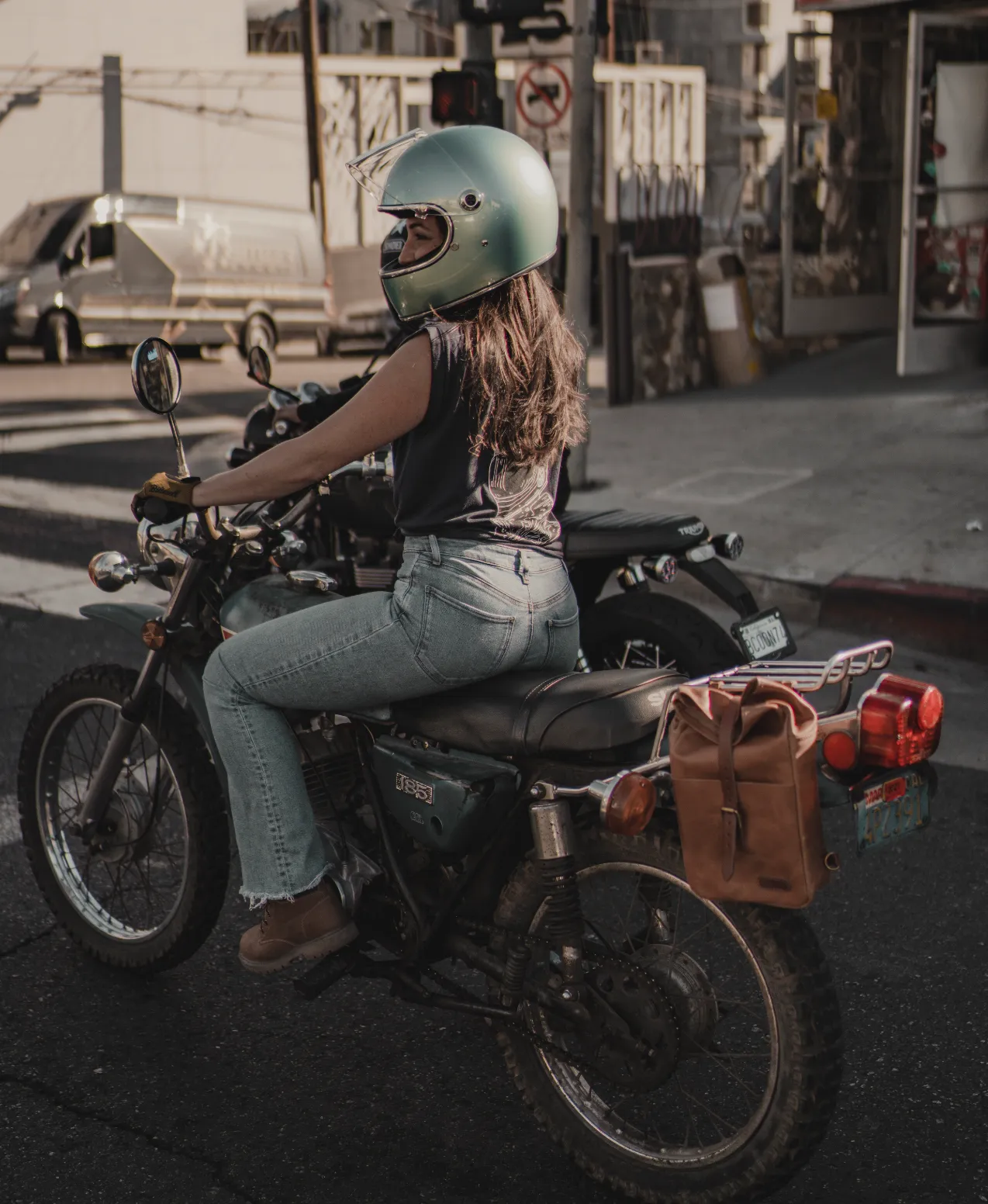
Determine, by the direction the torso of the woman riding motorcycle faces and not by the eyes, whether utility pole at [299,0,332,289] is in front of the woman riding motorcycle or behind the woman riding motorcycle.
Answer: in front

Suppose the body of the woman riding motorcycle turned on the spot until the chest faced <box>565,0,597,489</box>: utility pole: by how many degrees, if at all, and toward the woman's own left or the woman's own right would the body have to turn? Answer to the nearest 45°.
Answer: approximately 45° to the woman's own right

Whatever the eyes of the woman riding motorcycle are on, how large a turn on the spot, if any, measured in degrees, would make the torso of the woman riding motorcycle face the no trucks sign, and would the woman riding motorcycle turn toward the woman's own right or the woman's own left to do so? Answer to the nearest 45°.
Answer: approximately 45° to the woman's own right

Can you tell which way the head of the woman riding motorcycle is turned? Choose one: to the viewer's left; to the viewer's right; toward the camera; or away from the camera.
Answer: to the viewer's left

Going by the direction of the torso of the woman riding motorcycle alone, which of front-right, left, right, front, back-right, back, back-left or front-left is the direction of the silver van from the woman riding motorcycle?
front-right

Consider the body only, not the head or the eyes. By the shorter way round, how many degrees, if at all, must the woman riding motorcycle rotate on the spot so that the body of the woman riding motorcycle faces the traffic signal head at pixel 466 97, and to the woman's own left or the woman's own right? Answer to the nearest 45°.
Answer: approximately 45° to the woman's own right

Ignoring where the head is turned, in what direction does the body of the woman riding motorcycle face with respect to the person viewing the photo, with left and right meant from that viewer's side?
facing away from the viewer and to the left of the viewer

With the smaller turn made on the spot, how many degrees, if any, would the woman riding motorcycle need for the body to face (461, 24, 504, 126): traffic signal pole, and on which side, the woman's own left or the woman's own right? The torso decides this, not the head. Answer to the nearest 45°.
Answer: approximately 45° to the woman's own right

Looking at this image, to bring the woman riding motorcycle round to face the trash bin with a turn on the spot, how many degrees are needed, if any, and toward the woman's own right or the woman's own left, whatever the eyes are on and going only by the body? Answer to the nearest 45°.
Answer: approximately 45° to the woman's own right
